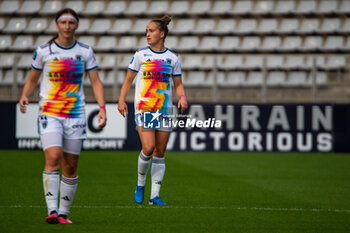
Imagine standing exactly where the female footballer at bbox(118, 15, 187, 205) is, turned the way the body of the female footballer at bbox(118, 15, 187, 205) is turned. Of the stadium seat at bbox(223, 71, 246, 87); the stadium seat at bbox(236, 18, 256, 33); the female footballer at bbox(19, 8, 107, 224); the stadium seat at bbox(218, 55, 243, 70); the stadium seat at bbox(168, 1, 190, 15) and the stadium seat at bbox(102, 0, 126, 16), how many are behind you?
5

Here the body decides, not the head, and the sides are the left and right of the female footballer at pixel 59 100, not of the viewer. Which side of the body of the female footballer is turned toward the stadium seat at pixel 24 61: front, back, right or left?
back

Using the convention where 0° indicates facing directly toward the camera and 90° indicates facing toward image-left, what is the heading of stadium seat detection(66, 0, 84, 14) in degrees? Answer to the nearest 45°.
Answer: approximately 0°

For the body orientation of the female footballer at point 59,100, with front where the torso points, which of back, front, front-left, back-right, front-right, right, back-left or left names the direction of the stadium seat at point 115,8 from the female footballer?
back

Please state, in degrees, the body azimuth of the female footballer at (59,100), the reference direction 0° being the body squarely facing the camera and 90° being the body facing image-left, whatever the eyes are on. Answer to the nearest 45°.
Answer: approximately 0°

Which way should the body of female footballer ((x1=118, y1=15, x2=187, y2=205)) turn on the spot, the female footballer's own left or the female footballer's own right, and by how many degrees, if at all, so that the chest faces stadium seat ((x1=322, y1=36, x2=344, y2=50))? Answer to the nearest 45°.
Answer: approximately 135° to the female footballer's own left

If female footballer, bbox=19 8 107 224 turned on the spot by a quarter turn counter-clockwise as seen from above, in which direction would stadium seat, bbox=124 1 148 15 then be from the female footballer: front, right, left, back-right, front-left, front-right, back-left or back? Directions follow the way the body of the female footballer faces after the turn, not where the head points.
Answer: left

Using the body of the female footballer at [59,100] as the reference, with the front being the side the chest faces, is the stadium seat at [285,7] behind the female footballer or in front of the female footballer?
behind

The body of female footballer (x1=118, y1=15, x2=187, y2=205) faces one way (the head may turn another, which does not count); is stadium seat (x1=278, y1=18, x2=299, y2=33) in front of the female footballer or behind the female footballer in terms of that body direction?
behind

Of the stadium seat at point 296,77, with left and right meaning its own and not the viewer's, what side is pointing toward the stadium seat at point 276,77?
right

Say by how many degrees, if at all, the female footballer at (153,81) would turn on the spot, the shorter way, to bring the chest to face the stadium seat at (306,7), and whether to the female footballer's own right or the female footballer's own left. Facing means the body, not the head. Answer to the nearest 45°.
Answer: approximately 180°
